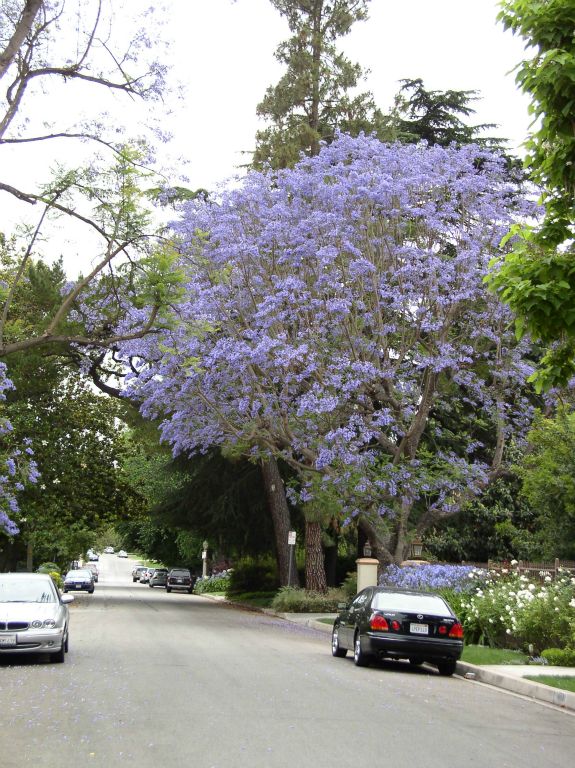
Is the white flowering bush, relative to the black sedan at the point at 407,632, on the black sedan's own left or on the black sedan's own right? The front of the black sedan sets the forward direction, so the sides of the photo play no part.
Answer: on the black sedan's own right

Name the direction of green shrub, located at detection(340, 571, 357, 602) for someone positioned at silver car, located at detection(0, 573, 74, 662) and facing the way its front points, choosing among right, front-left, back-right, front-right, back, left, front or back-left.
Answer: back-left

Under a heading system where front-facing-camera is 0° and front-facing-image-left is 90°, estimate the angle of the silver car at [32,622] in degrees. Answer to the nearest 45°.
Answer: approximately 0°

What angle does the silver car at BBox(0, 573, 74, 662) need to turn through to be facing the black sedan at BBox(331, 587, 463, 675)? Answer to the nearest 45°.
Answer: approximately 90° to its left

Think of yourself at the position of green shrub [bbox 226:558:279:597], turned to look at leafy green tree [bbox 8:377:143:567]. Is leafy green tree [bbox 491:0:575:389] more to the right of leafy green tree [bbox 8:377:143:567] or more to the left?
left

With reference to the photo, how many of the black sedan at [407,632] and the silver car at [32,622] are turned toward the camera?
1

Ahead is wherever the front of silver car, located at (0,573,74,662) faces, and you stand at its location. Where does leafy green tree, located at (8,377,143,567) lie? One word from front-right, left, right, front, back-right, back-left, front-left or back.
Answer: back

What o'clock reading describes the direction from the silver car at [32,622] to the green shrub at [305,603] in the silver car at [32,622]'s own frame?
The green shrub is roughly at 7 o'clock from the silver car.

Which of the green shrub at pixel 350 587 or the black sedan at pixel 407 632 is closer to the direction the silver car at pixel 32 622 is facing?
the black sedan

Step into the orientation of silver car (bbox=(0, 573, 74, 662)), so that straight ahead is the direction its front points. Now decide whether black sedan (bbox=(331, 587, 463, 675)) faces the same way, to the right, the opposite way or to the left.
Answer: the opposite way

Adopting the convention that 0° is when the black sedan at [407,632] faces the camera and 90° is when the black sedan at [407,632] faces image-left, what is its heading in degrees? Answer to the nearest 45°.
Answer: approximately 135°
